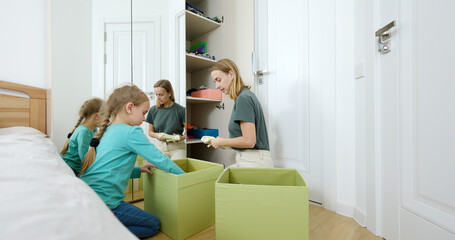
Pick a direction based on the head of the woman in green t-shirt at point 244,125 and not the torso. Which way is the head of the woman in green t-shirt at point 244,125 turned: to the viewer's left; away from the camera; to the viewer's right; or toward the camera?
to the viewer's left

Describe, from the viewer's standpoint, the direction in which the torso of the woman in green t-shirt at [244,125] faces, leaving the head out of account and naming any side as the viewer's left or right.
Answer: facing to the left of the viewer

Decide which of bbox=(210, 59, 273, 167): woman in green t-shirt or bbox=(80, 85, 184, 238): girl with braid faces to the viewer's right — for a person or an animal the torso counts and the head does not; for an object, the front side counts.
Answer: the girl with braid

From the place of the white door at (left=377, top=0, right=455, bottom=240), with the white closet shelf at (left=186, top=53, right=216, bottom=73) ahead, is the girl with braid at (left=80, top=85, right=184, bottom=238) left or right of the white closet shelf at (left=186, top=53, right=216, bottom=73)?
left

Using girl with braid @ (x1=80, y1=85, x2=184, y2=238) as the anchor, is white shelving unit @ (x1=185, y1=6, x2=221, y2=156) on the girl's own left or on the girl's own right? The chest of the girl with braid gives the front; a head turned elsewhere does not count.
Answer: on the girl's own left

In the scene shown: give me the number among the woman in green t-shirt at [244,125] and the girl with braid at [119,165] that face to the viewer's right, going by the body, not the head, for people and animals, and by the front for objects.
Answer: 1

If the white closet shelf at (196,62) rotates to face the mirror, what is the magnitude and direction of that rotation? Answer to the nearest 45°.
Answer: approximately 90° to its right

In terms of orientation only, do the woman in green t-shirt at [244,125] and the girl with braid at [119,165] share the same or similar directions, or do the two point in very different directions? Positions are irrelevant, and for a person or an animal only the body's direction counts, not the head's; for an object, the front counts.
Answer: very different directions

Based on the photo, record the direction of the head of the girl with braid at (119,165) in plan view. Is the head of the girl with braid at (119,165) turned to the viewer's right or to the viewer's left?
to the viewer's right

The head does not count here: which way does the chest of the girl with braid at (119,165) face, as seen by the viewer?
to the viewer's right
